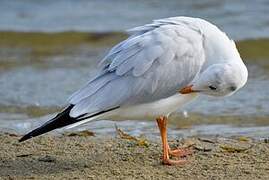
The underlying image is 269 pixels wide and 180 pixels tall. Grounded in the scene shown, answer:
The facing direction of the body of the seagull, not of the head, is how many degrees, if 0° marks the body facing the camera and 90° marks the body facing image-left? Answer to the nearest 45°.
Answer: approximately 270°
